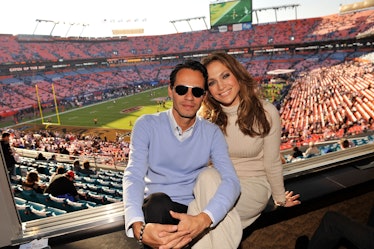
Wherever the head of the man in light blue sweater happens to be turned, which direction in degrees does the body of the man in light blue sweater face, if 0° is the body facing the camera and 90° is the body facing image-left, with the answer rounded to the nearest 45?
approximately 0°
